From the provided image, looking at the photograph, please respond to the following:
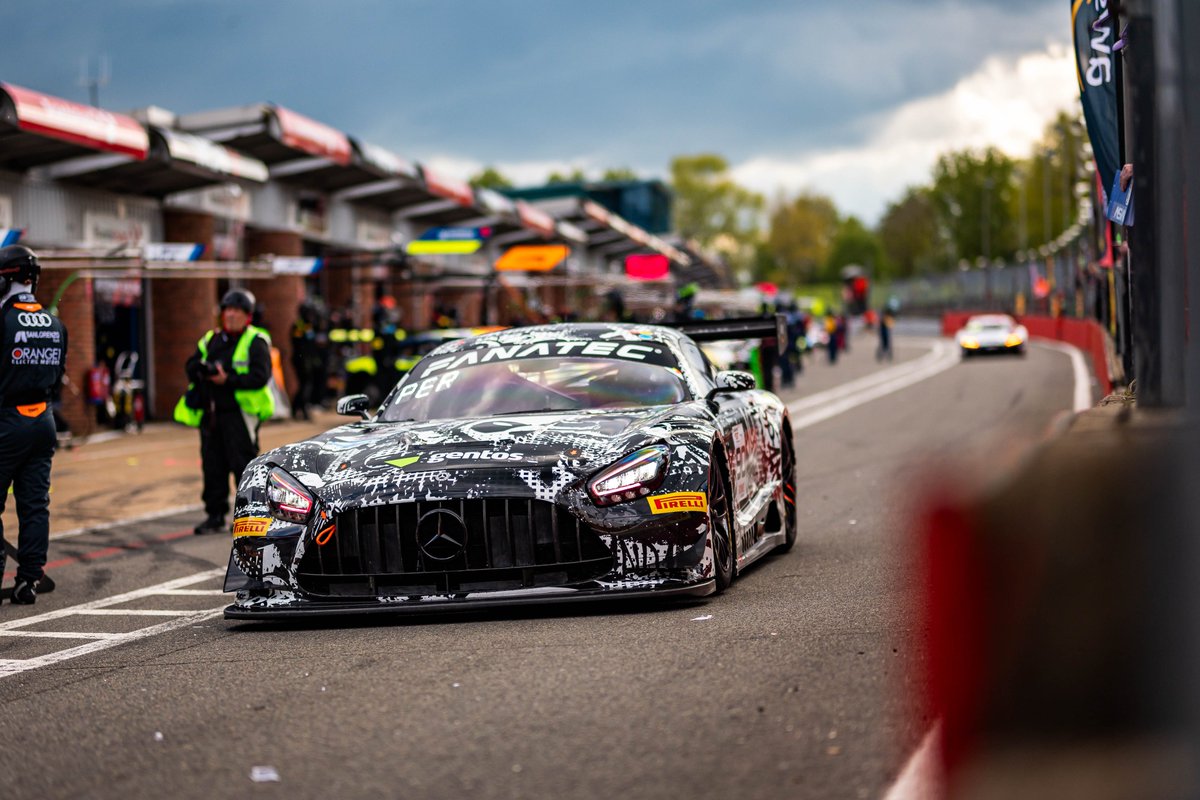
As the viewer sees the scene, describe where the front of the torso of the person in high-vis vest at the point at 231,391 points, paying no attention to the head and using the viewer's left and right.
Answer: facing the viewer and to the left of the viewer

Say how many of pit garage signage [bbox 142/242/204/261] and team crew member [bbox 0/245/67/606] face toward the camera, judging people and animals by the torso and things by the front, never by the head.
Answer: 1

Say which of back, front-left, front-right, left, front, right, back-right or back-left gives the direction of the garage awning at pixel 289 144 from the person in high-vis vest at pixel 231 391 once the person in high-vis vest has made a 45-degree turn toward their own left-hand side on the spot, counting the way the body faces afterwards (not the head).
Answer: back

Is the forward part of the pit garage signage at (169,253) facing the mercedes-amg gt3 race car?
yes

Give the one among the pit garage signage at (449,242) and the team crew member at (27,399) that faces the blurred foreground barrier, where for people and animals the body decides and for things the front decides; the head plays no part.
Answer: the pit garage signage

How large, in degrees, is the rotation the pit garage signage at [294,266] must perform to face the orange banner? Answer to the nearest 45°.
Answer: approximately 135° to its left
